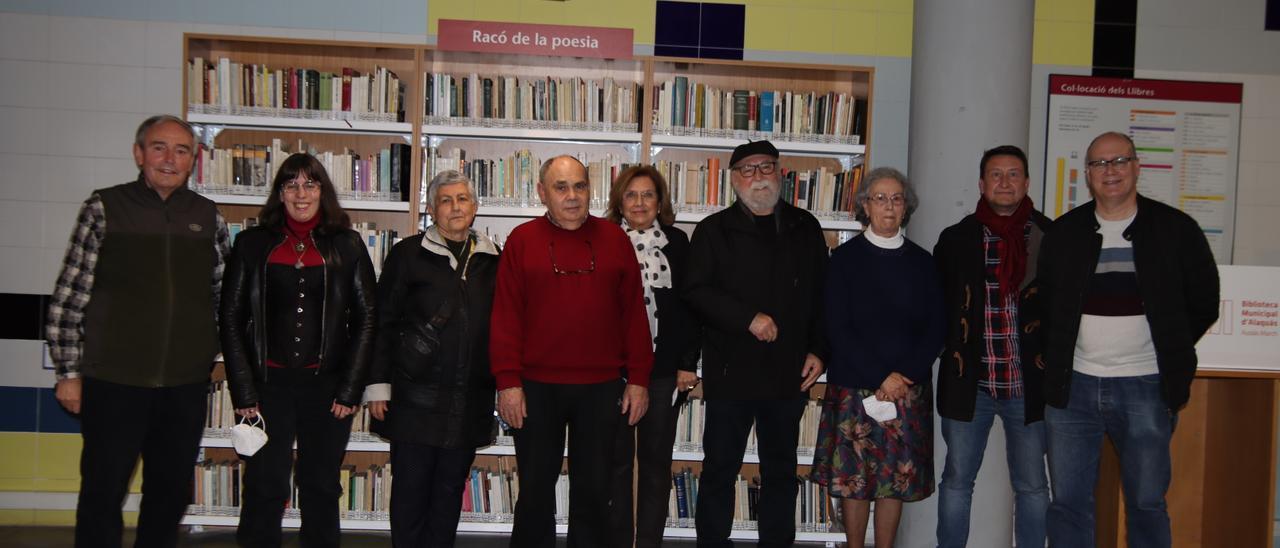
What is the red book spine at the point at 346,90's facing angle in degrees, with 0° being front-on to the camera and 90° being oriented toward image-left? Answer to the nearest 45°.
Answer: approximately 0°

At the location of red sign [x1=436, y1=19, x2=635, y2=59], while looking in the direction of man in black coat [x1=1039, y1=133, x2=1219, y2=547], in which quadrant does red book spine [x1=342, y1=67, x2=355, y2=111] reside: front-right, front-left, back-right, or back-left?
back-right

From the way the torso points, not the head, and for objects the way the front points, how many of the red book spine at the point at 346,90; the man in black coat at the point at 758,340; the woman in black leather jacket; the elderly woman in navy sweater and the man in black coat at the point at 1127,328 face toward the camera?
5

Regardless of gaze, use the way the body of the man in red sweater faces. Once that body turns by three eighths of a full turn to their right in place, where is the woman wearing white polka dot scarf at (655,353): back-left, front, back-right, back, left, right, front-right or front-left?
right

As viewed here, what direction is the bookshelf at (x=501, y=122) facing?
toward the camera

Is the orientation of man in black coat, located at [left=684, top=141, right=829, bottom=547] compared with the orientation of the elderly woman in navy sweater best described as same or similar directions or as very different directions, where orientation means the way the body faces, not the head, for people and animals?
same or similar directions

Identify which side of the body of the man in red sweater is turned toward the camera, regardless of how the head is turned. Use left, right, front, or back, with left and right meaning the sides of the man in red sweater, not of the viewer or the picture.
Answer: front

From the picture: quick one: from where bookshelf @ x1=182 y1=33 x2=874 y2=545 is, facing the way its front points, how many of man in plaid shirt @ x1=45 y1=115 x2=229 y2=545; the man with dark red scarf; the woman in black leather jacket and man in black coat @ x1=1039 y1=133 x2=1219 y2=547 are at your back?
0

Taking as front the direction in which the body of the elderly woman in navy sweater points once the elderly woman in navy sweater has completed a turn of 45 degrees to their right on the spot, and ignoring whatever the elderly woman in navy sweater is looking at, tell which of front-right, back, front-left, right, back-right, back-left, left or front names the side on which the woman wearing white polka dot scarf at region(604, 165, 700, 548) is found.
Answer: front-right

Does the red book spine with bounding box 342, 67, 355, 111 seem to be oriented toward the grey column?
no

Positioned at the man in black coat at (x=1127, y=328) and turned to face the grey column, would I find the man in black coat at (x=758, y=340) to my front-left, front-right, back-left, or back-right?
front-left

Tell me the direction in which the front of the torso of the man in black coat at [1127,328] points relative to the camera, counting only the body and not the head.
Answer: toward the camera
